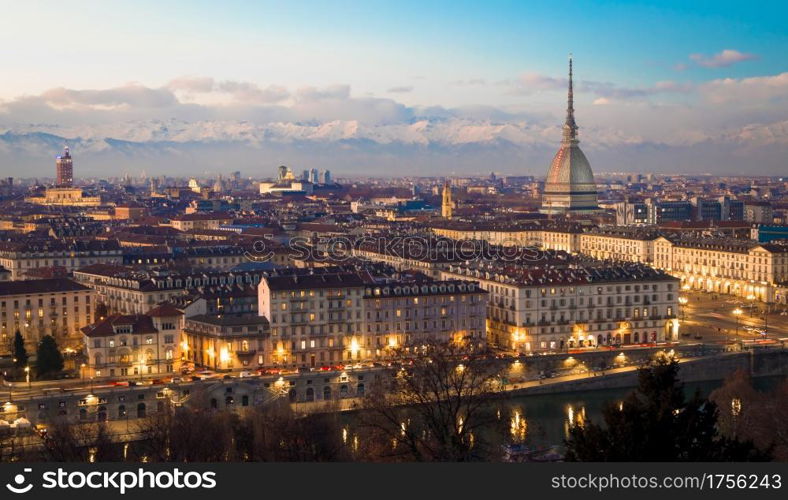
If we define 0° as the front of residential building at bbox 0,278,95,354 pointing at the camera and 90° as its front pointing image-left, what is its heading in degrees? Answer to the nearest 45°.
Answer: approximately 0°

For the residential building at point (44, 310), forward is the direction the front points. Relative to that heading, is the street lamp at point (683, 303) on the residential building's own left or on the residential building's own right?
on the residential building's own left

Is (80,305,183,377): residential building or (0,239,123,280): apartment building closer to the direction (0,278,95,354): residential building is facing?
the residential building

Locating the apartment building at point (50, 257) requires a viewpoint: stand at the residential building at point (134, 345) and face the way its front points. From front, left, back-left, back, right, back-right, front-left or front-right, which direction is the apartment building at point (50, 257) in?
back

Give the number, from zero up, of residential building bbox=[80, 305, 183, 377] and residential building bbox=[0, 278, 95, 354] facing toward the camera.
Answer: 2

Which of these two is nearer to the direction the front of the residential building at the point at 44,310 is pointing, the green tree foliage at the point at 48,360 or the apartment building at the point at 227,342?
the green tree foliage

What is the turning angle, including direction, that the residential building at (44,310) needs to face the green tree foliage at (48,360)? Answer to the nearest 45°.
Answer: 0° — it already faces it

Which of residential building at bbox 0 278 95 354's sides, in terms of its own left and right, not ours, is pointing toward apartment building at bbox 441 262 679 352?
left

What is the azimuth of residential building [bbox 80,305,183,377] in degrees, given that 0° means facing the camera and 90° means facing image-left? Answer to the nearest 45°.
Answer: approximately 0°

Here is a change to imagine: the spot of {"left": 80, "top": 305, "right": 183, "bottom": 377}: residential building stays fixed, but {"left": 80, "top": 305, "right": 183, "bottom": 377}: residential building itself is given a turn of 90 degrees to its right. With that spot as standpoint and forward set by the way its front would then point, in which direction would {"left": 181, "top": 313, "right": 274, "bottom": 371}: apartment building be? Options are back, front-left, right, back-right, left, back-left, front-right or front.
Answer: back
